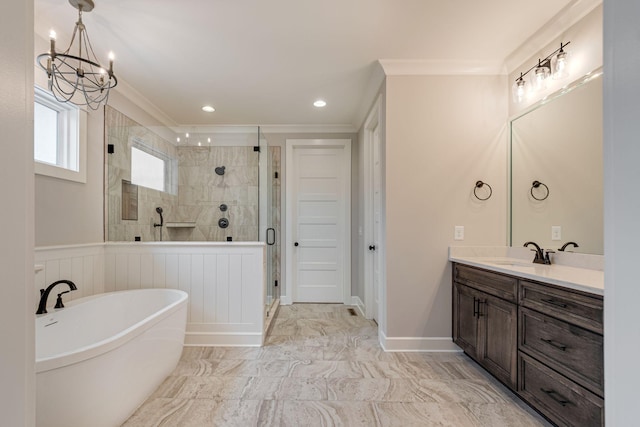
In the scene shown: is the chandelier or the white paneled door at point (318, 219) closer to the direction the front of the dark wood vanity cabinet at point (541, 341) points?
the chandelier

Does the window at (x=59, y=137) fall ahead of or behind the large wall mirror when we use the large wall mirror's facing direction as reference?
ahead

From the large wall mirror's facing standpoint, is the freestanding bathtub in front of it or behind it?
in front

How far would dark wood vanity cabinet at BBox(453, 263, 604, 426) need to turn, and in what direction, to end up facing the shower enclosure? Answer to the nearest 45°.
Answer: approximately 45° to its right

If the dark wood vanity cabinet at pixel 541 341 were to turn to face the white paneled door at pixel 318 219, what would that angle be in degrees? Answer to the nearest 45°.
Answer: approximately 90° to its right

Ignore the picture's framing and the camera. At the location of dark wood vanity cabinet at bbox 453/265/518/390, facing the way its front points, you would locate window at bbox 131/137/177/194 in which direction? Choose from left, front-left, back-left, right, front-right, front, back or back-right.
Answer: front-right

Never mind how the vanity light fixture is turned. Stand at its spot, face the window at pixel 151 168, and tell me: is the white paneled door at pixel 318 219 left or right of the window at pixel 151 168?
right

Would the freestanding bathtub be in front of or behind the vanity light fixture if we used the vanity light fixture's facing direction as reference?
in front

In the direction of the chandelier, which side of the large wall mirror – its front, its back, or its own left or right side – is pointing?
front
